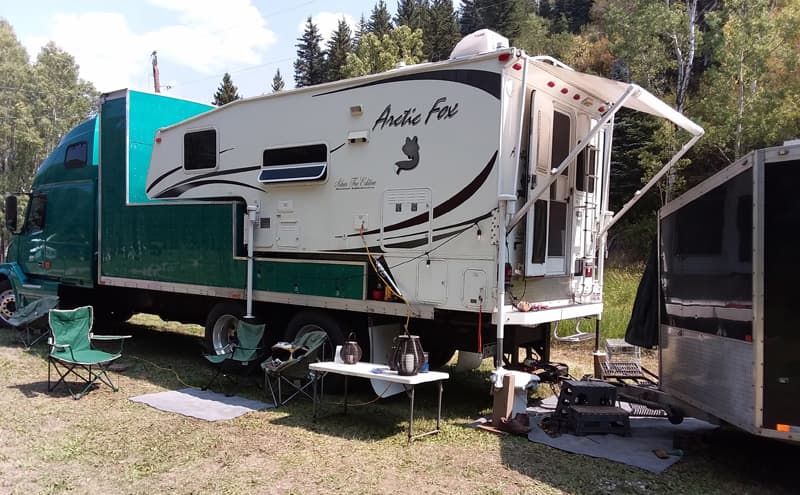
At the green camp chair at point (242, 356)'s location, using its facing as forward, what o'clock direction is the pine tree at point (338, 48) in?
The pine tree is roughly at 5 o'clock from the green camp chair.

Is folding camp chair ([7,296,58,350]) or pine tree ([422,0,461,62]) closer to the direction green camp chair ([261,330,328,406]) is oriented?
the folding camp chair

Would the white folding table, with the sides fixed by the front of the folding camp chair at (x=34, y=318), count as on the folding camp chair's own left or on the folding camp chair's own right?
on the folding camp chair's own left

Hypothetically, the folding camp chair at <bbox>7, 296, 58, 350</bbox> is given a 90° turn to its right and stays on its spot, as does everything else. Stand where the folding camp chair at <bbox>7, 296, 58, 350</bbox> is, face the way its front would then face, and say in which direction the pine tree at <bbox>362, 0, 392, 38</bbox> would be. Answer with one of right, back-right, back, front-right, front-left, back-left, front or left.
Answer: right

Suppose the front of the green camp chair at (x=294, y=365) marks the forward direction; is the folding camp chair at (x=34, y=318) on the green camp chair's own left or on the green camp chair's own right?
on the green camp chair's own right

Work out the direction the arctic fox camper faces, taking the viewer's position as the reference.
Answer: facing away from the viewer and to the left of the viewer

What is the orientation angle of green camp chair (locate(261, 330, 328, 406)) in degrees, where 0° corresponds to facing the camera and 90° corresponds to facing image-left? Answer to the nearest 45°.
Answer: approximately 45°

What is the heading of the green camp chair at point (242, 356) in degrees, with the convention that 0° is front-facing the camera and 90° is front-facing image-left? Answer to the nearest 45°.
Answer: approximately 45°

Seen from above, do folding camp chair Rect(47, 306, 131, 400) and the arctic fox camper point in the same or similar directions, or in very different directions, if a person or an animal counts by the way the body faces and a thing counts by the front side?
very different directions

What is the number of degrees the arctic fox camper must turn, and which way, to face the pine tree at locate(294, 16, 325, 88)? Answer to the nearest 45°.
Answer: approximately 45° to its right

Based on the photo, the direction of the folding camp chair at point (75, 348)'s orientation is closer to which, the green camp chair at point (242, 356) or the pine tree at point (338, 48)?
the green camp chair
